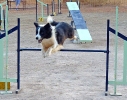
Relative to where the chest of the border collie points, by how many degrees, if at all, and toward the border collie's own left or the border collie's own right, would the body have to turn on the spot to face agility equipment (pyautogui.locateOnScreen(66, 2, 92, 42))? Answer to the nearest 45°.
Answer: approximately 135° to the border collie's own right

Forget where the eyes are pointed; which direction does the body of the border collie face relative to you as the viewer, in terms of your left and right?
facing the viewer and to the left of the viewer
